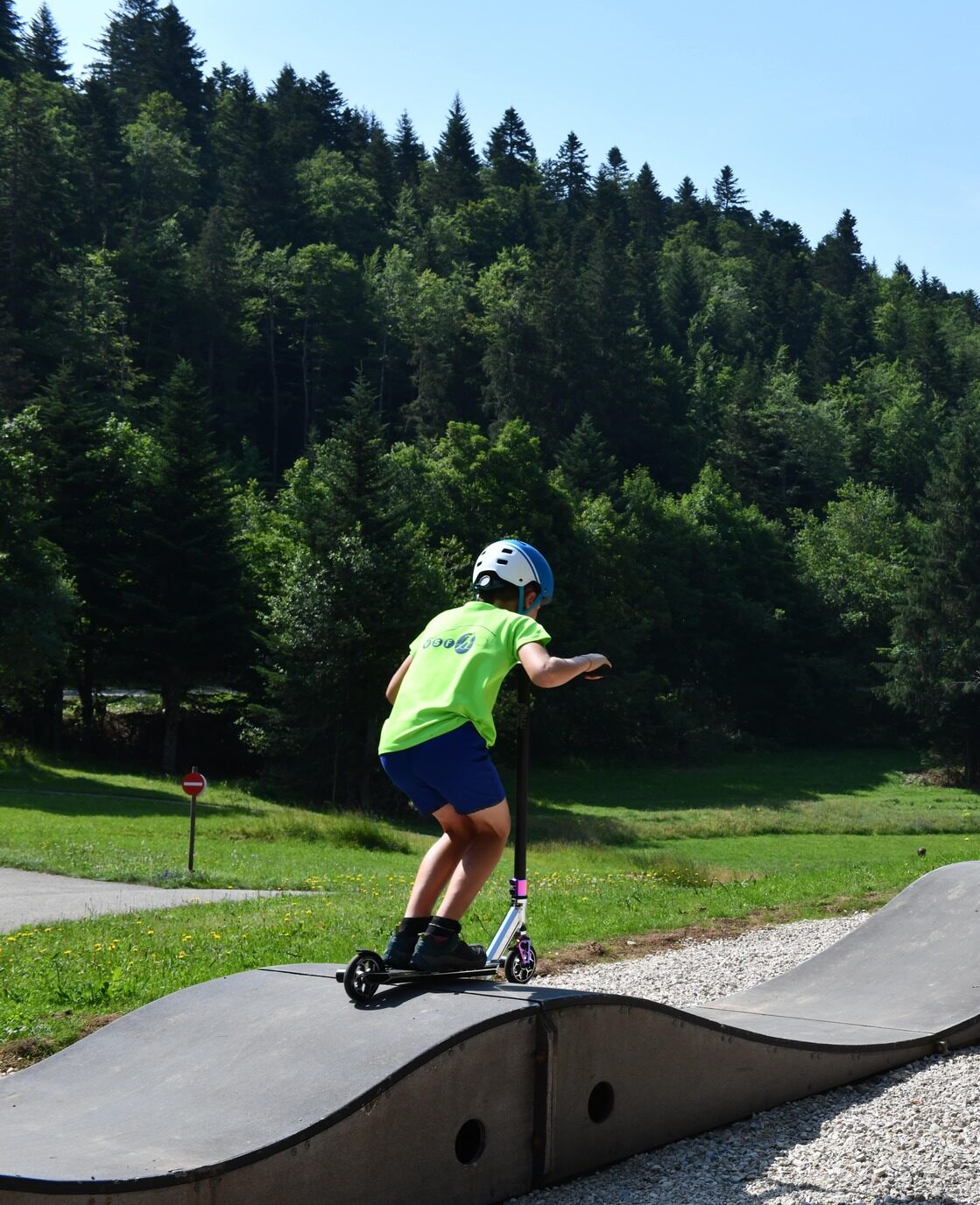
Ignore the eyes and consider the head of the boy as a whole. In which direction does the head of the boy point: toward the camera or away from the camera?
away from the camera

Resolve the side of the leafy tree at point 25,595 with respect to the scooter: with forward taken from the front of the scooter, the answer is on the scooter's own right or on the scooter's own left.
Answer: on the scooter's own left

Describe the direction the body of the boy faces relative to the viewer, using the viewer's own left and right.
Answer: facing away from the viewer and to the right of the viewer

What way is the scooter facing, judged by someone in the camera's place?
facing away from the viewer and to the right of the viewer

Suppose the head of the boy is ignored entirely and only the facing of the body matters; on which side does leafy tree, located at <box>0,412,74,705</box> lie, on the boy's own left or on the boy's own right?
on the boy's own left

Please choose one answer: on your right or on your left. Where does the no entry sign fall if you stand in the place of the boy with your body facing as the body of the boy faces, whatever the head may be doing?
on your left
